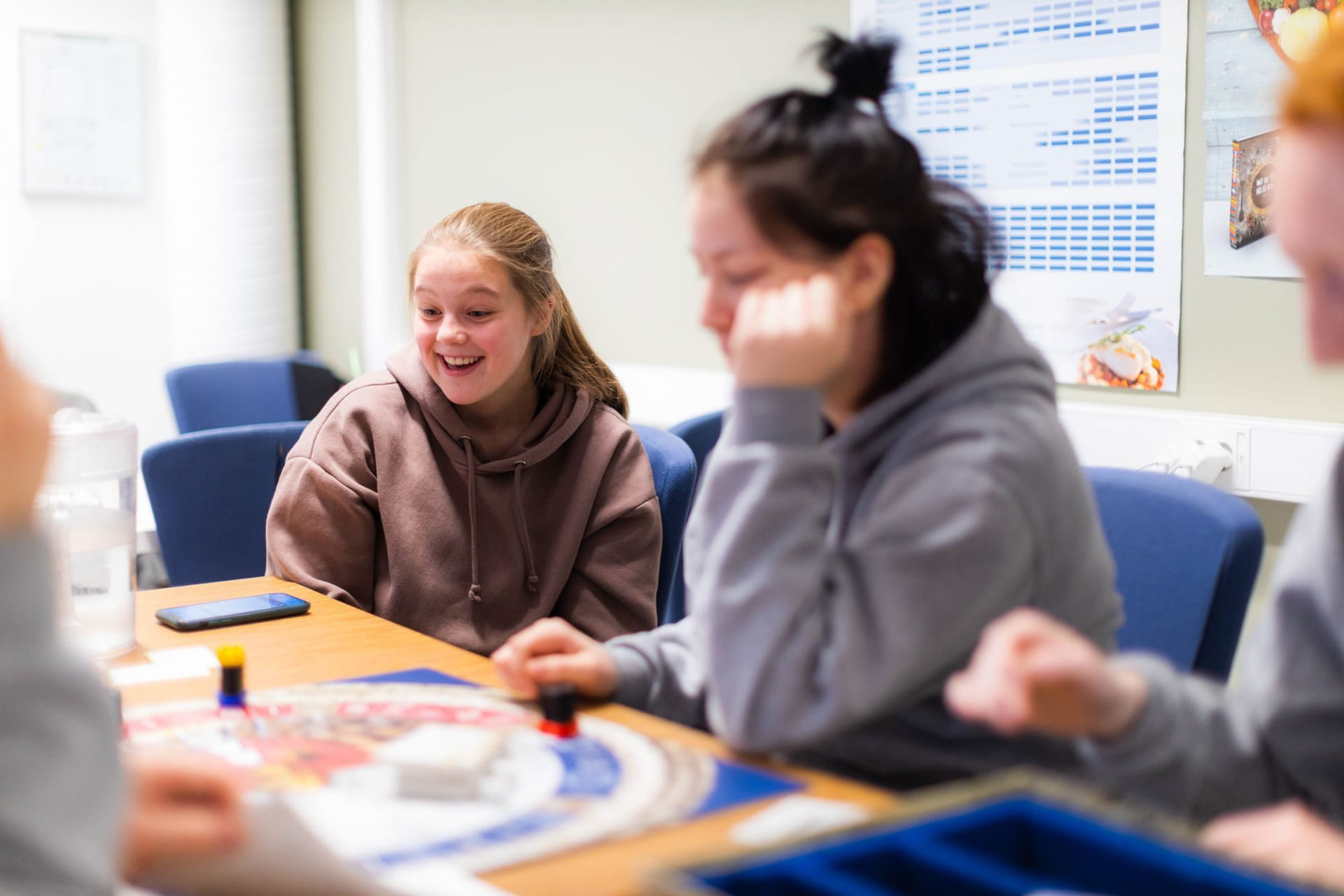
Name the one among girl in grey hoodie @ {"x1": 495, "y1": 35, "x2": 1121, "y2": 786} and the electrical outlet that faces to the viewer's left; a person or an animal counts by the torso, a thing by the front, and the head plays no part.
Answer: the girl in grey hoodie

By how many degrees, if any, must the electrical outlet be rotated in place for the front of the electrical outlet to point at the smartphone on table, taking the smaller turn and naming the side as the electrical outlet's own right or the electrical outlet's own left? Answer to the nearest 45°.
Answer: approximately 45° to the electrical outlet's own right

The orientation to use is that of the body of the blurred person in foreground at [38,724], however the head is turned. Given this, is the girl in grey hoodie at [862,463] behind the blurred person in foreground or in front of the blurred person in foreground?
in front

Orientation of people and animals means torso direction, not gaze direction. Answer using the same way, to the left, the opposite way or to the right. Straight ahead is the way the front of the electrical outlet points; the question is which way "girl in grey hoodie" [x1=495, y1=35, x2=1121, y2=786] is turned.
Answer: to the right

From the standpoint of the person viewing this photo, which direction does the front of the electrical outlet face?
facing the viewer

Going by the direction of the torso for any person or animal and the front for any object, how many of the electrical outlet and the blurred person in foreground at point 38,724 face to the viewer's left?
0

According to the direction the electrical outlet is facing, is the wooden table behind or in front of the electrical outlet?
in front

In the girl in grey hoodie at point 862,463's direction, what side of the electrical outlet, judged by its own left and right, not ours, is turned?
front

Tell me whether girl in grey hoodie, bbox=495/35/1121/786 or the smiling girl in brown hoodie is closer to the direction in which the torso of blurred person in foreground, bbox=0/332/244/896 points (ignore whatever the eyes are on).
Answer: the girl in grey hoodie

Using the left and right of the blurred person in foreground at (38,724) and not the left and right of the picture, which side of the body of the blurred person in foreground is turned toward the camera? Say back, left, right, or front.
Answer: right

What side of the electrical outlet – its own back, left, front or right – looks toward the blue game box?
front

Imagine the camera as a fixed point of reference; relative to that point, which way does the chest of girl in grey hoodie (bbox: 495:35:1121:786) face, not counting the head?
to the viewer's left

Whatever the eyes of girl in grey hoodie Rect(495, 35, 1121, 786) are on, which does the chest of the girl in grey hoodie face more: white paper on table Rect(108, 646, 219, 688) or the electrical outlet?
the white paper on table
